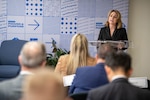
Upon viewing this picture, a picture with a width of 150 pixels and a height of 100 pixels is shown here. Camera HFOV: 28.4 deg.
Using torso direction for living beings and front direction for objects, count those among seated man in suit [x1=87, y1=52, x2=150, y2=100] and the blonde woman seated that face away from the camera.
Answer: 2

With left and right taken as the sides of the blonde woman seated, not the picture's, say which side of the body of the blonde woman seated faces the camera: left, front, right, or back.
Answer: back

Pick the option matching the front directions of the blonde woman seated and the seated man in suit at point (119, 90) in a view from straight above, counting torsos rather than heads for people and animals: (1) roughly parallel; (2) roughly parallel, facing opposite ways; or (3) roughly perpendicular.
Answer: roughly parallel

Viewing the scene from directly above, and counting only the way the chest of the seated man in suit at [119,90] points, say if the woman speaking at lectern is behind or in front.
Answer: in front

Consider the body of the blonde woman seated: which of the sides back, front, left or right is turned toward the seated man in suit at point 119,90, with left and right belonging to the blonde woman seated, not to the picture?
back

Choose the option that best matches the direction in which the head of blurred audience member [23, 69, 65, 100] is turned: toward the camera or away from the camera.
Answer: away from the camera

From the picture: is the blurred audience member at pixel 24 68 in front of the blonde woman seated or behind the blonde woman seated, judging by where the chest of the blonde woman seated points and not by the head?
behind

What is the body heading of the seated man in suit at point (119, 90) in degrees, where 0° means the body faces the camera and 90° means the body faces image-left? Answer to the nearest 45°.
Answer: approximately 180°

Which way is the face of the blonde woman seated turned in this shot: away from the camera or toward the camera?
away from the camera

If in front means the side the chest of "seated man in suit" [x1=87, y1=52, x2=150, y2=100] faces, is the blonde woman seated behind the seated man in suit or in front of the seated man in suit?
in front
